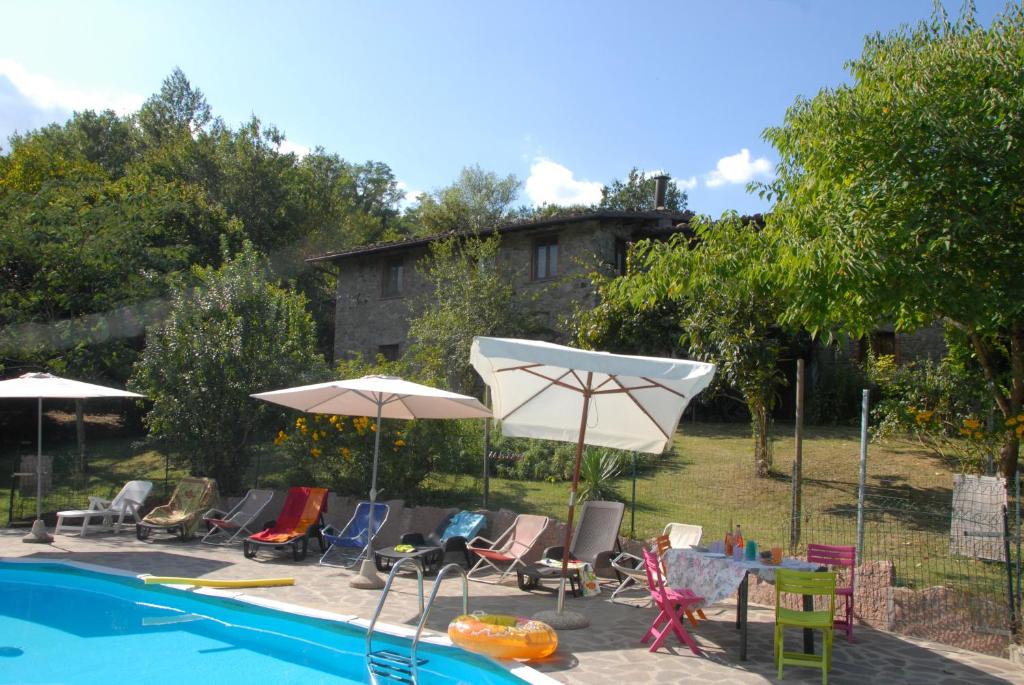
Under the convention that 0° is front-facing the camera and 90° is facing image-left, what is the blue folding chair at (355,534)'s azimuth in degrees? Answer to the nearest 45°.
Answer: approximately 45°

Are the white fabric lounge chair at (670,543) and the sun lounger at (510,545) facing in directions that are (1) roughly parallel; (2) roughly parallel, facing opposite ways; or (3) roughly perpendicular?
roughly parallel

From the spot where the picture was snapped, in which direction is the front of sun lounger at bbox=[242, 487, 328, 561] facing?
facing the viewer and to the left of the viewer

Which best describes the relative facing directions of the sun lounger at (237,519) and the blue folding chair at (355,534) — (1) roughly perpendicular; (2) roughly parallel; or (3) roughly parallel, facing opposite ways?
roughly parallel

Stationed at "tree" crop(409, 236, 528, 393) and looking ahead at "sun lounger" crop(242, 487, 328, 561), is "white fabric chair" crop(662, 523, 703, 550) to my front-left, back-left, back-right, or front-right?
front-left

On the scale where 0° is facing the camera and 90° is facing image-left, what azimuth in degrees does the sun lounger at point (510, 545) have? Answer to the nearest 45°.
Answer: approximately 45°

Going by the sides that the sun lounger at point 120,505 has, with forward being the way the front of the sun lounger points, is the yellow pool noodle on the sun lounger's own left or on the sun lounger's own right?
on the sun lounger's own left

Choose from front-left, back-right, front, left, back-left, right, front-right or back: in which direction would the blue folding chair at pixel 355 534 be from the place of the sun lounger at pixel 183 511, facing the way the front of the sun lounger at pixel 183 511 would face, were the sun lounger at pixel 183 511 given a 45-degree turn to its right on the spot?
back-left

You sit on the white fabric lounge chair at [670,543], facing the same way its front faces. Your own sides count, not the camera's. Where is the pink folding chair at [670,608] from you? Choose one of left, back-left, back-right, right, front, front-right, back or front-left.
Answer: front-left

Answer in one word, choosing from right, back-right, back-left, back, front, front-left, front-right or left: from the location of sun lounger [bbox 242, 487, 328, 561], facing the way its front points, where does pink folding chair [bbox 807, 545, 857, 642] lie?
left

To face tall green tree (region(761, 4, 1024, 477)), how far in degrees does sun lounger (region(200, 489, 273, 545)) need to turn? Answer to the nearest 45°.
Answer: approximately 90° to its left

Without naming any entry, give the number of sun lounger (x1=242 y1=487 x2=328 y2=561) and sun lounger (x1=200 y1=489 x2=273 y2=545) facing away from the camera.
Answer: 0

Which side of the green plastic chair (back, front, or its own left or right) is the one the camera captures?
back

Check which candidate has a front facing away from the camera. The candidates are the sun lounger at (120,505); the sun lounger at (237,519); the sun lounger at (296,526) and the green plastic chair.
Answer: the green plastic chair

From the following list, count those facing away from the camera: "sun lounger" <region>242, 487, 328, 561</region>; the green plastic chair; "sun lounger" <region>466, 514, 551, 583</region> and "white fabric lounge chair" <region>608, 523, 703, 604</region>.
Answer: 1

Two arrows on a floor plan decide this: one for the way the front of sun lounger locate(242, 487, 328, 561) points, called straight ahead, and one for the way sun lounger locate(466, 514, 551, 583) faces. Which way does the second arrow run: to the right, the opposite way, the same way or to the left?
the same way
